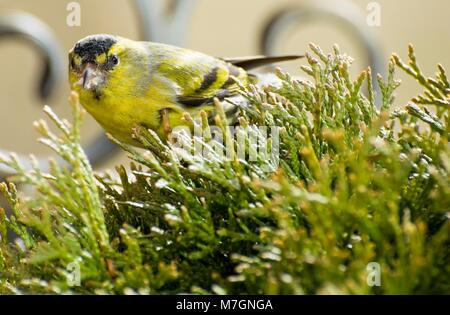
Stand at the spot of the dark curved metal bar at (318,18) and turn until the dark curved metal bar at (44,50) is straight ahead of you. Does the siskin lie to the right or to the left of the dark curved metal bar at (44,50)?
left

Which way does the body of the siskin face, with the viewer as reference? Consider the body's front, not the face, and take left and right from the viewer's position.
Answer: facing the viewer and to the left of the viewer

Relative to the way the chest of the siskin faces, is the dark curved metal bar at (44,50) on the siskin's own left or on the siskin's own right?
on the siskin's own right

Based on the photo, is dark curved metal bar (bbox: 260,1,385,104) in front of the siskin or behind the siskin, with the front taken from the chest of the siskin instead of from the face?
behind

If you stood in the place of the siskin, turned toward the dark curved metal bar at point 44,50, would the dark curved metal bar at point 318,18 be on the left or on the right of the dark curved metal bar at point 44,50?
right
